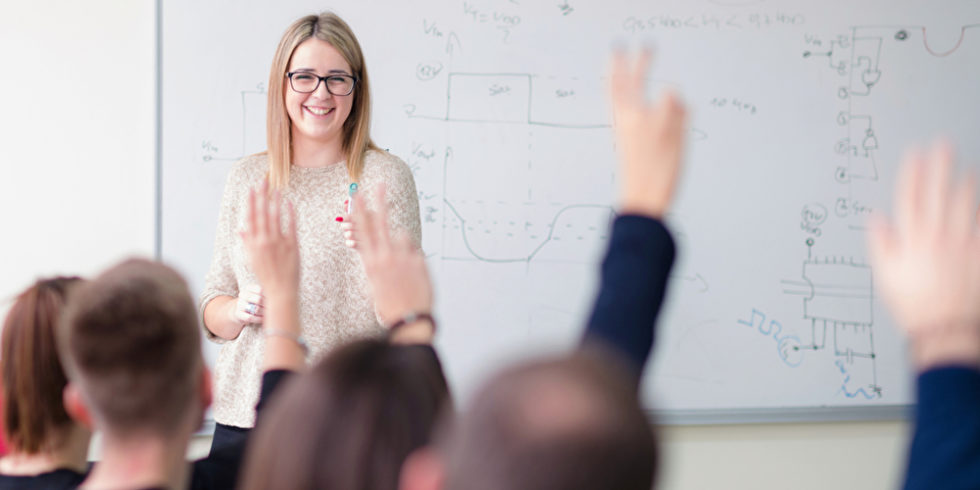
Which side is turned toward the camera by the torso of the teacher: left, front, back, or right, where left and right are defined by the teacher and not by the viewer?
front

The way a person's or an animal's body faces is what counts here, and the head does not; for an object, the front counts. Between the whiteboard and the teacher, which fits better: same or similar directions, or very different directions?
same or similar directions

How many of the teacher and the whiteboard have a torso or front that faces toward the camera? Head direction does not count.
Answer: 2

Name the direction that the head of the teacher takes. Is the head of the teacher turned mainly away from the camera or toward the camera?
toward the camera

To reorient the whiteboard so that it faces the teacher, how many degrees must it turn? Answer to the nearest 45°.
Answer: approximately 45° to its right
